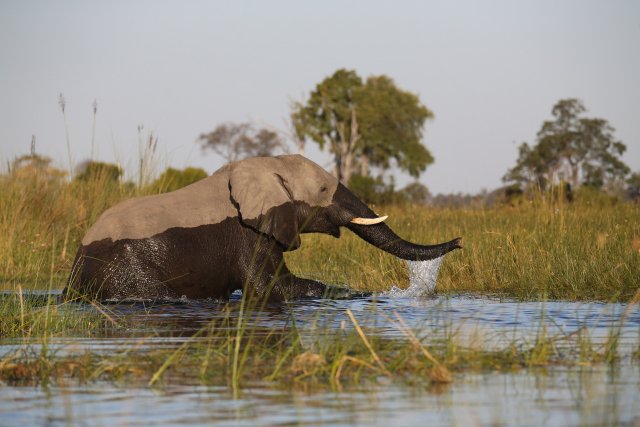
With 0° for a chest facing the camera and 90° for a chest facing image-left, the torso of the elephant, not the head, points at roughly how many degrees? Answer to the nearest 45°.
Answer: approximately 270°

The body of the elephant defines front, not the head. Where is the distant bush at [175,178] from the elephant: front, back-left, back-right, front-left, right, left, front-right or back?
left

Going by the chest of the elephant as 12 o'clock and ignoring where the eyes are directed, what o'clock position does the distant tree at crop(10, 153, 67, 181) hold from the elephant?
The distant tree is roughly at 8 o'clock from the elephant.
